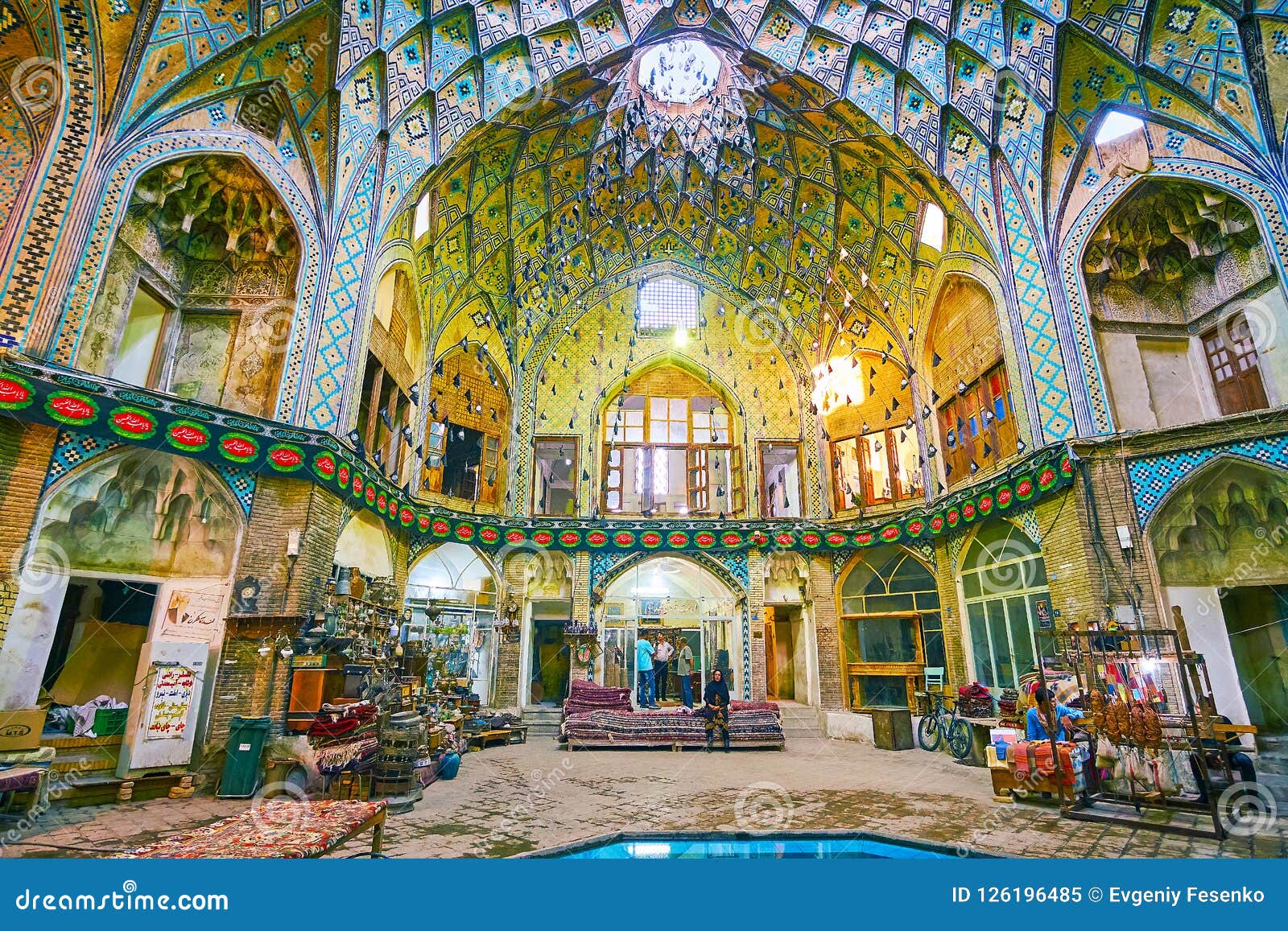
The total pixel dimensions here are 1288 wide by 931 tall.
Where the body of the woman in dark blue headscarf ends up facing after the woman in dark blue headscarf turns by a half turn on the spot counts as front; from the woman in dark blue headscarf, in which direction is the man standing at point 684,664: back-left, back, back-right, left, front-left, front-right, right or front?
front

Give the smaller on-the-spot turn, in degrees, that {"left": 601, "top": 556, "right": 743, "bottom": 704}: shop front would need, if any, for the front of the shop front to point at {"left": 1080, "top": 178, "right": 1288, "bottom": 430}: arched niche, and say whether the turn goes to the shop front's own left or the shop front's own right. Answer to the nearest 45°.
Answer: approximately 45° to the shop front's own left

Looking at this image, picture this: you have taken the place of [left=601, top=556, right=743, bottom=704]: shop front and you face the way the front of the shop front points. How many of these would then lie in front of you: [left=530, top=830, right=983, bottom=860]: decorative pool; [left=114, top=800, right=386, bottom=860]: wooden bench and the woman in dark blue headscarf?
3

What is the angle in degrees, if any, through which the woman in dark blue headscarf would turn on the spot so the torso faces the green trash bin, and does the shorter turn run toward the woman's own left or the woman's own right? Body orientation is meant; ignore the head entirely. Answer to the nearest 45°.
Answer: approximately 45° to the woman's own right

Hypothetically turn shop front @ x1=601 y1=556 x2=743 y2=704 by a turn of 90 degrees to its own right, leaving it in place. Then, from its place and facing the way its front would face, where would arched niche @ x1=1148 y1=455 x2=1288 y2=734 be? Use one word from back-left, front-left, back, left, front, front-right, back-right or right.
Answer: back-left

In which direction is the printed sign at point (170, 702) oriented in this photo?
toward the camera

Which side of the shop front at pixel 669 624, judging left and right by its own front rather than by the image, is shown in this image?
front

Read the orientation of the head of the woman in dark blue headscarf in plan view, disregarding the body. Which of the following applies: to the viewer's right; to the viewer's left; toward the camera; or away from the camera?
toward the camera

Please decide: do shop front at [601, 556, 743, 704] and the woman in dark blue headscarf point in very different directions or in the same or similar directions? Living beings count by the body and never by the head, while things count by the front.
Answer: same or similar directions

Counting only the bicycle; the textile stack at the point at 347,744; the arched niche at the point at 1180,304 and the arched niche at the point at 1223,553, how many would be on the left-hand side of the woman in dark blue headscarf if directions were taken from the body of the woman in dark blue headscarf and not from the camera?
3

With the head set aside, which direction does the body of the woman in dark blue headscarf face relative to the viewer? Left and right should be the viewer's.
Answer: facing the viewer

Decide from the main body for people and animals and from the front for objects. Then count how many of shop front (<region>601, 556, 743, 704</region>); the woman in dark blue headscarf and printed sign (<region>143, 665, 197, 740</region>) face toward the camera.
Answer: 3
